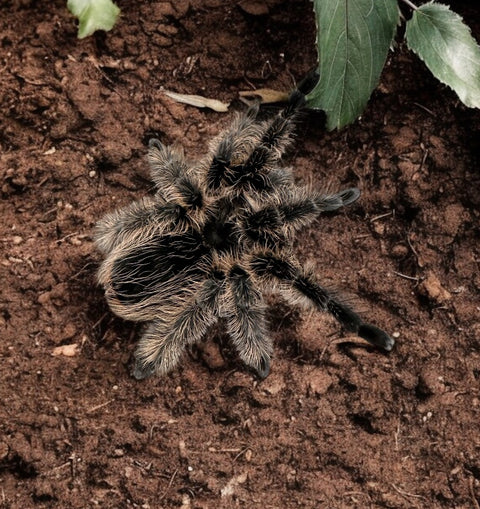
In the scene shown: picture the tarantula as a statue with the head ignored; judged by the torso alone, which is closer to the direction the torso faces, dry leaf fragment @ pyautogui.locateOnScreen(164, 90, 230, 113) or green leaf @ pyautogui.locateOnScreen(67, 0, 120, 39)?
the dry leaf fragment

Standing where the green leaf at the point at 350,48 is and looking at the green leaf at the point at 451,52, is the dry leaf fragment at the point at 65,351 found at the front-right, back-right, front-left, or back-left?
back-right

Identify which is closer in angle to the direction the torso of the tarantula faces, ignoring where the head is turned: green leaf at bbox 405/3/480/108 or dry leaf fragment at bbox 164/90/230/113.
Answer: the green leaf

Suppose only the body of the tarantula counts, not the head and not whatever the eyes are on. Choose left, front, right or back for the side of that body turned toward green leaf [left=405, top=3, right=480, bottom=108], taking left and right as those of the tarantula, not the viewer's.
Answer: front

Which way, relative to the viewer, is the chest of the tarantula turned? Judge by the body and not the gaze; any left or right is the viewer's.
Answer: facing away from the viewer and to the right of the viewer

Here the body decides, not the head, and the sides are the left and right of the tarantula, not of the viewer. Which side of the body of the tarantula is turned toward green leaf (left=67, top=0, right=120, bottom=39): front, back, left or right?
left

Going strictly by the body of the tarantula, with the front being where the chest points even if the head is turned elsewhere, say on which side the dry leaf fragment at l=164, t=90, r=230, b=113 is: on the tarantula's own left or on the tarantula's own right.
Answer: on the tarantula's own left

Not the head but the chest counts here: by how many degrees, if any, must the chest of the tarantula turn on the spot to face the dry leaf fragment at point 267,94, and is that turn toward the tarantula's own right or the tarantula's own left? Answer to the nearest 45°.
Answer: approximately 45° to the tarantula's own left
